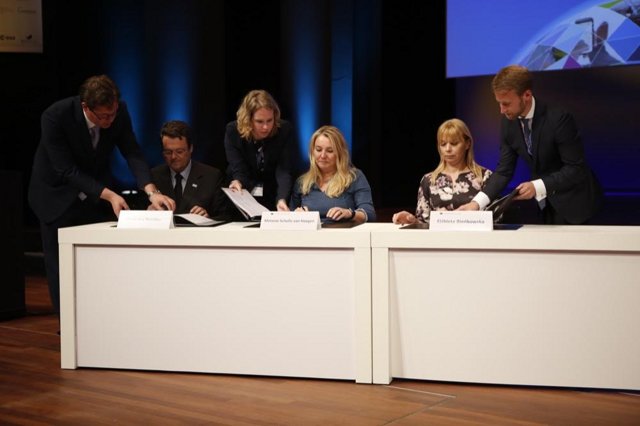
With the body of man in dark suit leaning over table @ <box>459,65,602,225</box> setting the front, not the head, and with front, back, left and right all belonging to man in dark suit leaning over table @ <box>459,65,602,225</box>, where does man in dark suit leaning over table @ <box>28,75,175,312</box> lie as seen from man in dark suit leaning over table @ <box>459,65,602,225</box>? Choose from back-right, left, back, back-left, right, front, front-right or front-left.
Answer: front-right

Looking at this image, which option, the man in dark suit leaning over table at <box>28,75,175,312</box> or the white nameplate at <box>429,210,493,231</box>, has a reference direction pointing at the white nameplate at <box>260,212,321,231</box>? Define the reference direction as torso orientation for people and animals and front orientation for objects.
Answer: the man in dark suit leaning over table

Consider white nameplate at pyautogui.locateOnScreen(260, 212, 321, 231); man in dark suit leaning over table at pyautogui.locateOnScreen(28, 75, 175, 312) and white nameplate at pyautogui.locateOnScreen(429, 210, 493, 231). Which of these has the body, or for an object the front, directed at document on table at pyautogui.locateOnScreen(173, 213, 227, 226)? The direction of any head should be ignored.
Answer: the man in dark suit leaning over table

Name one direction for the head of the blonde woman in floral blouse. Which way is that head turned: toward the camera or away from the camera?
toward the camera

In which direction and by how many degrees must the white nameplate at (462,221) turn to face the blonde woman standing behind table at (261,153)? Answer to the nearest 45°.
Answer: approximately 135° to its right

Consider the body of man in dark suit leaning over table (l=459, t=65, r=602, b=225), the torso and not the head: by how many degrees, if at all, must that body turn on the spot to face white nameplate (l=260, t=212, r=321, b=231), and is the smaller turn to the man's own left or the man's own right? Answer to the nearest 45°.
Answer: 0° — they already face it

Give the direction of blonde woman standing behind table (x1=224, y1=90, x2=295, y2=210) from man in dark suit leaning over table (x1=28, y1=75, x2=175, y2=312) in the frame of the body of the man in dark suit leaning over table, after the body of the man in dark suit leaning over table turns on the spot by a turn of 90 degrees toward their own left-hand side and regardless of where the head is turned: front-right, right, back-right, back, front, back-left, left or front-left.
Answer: front-right

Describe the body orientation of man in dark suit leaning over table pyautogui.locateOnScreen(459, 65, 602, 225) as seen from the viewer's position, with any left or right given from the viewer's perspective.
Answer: facing the viewer and to the left of the viewer

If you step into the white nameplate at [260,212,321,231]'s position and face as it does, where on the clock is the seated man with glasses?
The seated man with glasses is roughly at 5 o'clock from the white nameplate.

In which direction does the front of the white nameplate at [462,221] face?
toward the camera

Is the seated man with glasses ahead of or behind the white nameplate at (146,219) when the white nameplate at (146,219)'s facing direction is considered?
behind

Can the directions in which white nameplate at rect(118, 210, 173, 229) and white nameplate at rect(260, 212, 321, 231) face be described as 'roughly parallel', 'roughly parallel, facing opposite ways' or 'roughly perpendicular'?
roughly parallel

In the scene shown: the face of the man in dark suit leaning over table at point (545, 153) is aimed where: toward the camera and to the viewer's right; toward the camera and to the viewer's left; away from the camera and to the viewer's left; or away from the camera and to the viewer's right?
toward the camera and to the viewer's left

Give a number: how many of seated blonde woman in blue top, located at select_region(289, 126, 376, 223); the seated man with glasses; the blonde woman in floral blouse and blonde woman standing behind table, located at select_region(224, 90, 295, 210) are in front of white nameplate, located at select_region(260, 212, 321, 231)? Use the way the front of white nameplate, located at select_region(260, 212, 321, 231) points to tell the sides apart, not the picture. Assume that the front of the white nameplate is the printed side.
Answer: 0

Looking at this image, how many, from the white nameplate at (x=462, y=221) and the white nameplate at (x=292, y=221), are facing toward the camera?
2

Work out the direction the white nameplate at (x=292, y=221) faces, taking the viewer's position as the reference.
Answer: facing the viewer

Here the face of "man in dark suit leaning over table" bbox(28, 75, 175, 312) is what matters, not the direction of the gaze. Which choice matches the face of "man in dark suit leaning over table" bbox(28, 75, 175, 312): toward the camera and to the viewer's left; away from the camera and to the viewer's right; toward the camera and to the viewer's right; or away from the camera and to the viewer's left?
toward the camera and to the viewer's right
